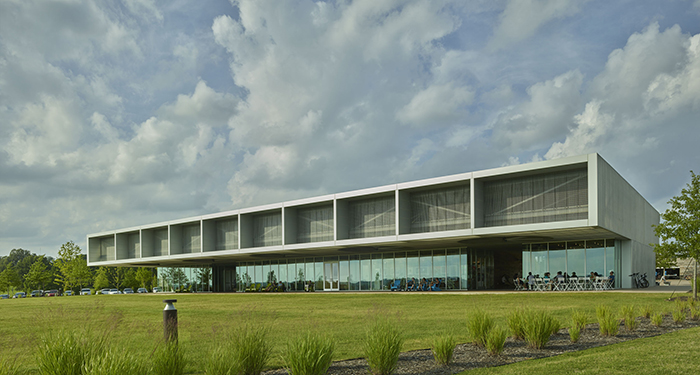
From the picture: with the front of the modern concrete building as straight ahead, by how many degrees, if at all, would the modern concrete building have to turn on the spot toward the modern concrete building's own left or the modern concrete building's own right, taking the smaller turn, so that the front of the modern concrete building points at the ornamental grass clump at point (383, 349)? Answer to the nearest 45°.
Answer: approximately 45° to the modern concrete building's own left

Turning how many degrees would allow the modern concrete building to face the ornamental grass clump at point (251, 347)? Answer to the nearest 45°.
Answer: approximately 45° to its left

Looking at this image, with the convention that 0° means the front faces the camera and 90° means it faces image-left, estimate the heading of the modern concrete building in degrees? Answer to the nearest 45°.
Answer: approximately 45°

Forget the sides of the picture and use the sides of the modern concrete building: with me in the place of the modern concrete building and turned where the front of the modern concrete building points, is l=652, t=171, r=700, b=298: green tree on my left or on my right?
on my left

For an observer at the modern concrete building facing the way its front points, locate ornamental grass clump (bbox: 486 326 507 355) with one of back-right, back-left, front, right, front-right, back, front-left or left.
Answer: front-left

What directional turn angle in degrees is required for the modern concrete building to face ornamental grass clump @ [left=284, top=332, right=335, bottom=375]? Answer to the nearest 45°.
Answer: approximately 45° to its left

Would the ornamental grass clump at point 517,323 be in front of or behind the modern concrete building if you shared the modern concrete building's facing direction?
in front

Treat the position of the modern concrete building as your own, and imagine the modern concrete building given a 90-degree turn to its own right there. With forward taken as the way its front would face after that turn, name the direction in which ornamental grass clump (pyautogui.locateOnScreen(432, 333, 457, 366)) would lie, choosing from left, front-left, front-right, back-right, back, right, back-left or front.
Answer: back-left

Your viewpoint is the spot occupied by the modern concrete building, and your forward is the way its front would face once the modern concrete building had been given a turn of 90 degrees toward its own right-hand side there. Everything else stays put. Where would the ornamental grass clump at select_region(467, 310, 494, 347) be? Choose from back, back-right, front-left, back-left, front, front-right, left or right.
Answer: back-left

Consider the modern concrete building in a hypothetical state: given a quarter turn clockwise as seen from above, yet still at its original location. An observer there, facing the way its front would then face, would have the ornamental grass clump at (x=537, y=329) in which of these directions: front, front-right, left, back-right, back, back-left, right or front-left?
back-left
